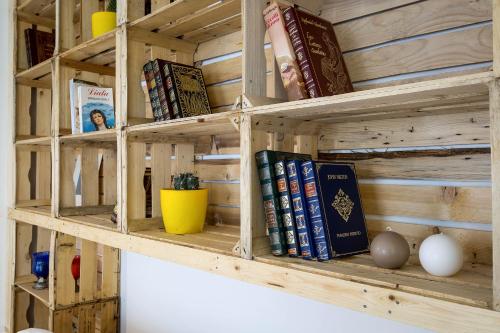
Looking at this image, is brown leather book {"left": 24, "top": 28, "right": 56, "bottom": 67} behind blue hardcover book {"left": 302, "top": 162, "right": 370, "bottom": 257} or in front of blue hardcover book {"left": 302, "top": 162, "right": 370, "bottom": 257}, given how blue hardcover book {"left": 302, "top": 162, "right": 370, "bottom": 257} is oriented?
behind

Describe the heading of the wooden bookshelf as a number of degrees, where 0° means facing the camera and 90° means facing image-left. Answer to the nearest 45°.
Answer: approximately 45°

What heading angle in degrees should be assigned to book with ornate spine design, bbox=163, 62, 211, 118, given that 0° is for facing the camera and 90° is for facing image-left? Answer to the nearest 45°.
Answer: approximately 315°
